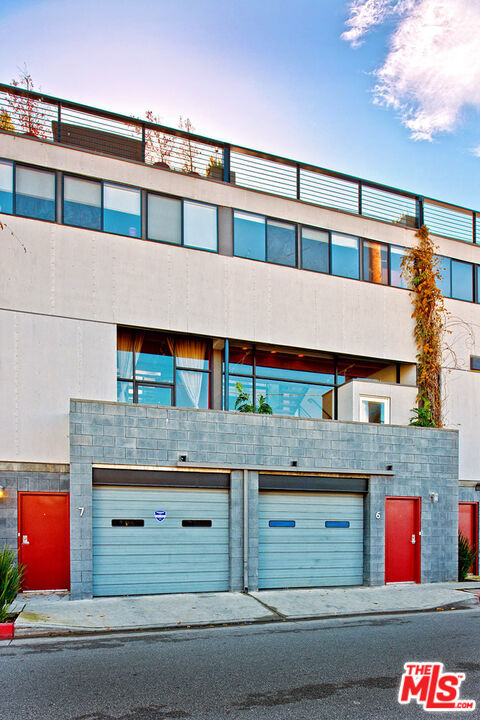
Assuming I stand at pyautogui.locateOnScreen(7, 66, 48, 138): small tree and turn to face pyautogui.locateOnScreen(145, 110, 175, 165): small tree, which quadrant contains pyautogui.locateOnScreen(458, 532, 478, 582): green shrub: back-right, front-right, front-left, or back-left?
front-right

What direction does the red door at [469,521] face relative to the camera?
toward the camera

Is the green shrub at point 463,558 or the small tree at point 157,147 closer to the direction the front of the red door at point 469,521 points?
the green shrub

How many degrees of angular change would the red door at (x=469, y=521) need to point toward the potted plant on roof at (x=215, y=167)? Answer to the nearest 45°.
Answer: approximately 45° to its right

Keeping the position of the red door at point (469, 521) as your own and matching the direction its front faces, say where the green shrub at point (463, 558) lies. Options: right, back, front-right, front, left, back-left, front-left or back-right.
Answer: front

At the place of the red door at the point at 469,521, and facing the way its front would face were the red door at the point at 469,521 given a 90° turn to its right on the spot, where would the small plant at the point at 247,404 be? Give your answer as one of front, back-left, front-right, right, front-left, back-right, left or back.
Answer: front-left

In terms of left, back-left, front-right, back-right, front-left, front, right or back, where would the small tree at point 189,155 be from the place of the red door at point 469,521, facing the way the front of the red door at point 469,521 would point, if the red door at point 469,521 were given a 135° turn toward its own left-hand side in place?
back

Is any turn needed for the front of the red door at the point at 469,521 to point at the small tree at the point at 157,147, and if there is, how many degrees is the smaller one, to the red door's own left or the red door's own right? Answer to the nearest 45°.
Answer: approximately 45° to the red door's own right
